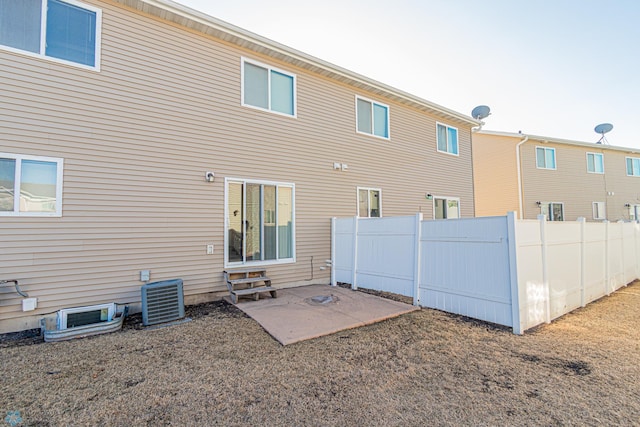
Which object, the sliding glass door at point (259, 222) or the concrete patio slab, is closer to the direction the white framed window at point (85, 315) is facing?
the concrete patio slab

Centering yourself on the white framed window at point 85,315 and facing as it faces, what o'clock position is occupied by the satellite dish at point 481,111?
The satellite dish is roughly at 9 o'clock from the white framed window.

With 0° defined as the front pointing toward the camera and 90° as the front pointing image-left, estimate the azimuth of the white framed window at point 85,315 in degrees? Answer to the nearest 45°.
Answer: approximately 0°

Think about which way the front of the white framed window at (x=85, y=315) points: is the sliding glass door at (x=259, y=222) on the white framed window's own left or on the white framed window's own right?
on the white framed window's own left

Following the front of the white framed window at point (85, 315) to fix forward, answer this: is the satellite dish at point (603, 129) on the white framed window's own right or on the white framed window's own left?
on the white framed window's own left

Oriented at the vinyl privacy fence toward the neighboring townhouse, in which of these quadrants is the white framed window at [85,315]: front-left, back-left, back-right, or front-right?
back-left

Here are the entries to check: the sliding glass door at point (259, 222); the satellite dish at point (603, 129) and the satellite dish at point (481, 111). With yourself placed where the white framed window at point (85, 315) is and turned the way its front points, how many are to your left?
3

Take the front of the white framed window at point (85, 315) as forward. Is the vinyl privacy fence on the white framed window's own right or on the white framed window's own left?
on the white framed window's own left
